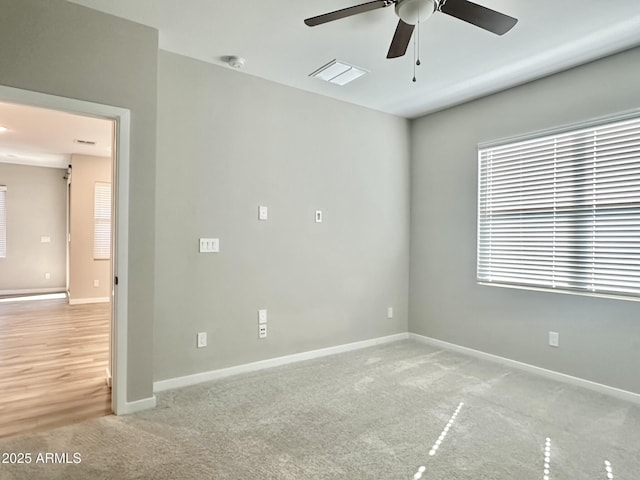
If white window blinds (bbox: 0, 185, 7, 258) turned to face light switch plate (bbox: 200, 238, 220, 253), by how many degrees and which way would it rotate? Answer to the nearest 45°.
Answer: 0° — it already faces it

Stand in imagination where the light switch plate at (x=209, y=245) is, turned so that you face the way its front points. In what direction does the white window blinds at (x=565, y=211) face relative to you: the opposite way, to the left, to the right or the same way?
to the right

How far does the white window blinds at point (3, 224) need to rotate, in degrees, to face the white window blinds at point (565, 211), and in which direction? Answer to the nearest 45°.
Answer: approximately 45° to its left

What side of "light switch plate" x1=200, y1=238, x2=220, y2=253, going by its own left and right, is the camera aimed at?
front

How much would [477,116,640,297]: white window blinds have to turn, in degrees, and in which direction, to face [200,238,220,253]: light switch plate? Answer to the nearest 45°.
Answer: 0° — it already faces it

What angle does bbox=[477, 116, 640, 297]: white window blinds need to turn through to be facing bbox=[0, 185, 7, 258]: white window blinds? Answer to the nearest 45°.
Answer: approximately 45° to its right

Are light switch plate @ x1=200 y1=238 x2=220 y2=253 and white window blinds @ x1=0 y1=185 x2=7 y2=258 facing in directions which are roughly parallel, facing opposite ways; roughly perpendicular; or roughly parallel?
roughly parallel

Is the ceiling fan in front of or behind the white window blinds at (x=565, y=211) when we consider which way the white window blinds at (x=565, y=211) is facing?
in front

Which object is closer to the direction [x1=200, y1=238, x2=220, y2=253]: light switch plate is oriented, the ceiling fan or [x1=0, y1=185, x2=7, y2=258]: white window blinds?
the ceiling fan

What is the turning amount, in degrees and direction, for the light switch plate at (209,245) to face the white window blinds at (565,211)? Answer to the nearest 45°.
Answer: approximately 90° to its left

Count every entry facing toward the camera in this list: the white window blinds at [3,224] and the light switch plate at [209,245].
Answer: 2

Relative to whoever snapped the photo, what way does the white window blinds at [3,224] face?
facing the viewer

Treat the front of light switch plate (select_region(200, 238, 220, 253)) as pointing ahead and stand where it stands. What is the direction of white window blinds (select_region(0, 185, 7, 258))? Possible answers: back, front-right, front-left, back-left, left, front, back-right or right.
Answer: back-right

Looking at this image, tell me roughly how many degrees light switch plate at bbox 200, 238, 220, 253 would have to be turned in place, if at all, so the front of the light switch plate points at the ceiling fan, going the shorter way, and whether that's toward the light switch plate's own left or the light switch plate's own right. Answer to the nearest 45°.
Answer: approximately 45° to the light switch plate's own left
